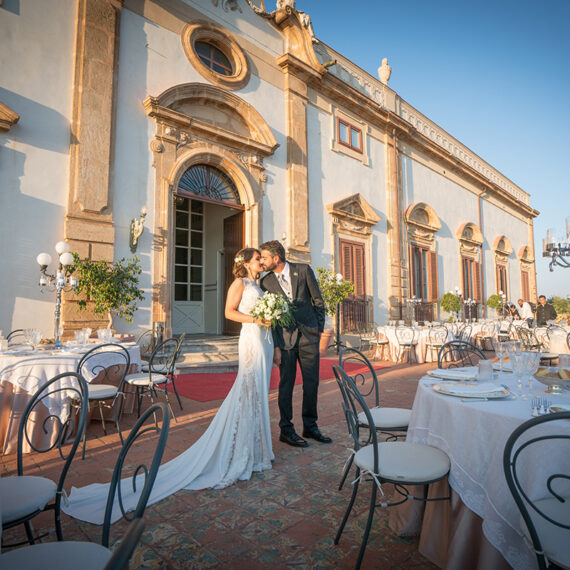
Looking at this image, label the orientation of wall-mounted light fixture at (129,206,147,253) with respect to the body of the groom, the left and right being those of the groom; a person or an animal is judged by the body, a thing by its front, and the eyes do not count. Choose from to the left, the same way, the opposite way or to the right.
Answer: to the left

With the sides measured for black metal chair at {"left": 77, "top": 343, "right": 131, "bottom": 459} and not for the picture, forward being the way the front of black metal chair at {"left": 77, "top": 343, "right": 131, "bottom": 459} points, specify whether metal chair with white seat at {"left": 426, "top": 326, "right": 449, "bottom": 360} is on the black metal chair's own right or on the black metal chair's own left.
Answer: on the black metal chair's own right

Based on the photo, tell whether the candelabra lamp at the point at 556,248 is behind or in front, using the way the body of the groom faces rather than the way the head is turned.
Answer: behind

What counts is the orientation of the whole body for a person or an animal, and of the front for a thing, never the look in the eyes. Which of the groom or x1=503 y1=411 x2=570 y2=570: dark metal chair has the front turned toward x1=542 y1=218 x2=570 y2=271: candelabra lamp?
the dark metal chair

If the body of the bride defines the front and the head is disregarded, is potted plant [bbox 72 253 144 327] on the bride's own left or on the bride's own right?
on the bride's own left

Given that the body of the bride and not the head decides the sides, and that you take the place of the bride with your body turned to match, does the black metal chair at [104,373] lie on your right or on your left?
on your left

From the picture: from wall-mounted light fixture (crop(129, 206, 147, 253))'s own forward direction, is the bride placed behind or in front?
in front

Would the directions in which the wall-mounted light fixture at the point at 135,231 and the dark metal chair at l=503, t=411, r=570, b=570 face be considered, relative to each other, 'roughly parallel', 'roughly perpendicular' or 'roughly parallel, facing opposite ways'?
roughly perpendicular

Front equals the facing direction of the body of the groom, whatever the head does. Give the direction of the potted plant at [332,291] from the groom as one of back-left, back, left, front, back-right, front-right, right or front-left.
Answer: back-right

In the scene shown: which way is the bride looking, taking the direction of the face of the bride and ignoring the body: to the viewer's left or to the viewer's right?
to the viewer's right

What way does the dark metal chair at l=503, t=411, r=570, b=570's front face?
away from the camera

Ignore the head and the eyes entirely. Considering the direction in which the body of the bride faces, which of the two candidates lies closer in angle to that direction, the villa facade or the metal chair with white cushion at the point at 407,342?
the metal chair with white cushion

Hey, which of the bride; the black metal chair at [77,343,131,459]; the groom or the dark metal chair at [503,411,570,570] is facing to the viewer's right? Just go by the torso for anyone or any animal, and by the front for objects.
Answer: the bride
